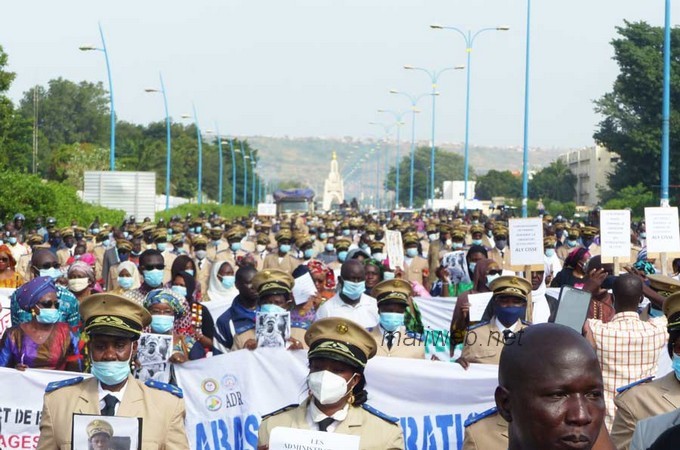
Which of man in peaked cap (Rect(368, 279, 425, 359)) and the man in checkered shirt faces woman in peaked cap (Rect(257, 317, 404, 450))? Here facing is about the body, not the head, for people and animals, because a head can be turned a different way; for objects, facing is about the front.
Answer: man in peaked cap (Rect(368, 279, 425, 359))

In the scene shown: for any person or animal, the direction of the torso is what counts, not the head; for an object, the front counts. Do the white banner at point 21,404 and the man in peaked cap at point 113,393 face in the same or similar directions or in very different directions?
same or similar directions

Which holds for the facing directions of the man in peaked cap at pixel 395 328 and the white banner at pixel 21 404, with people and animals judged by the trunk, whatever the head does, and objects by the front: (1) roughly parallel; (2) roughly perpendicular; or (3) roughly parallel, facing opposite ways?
roughly parallel

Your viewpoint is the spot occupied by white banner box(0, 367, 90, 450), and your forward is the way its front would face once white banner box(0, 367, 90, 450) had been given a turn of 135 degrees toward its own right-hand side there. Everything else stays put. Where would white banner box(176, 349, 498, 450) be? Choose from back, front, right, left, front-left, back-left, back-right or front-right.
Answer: back-right

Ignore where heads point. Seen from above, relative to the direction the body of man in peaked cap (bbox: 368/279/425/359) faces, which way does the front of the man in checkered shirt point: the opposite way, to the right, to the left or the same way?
the opposite way

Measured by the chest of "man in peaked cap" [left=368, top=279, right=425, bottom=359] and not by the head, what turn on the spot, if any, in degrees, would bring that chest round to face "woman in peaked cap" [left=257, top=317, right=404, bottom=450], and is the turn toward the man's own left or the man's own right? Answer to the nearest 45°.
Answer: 0° — they already face them

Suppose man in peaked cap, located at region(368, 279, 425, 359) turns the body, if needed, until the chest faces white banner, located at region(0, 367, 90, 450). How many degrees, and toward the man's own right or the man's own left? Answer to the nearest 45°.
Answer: approximately 90° to the man's own right

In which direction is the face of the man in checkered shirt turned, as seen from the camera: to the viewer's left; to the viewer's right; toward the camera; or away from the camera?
away from the camera

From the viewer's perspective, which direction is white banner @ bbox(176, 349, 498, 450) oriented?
toward the camera

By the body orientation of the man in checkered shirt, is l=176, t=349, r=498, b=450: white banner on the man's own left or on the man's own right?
on the man's own left

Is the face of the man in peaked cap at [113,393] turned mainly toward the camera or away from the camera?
toward the camera

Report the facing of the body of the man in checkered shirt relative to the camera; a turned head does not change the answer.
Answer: away from the camera

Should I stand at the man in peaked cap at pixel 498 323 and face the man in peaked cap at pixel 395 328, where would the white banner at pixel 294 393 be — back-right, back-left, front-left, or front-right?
front-left

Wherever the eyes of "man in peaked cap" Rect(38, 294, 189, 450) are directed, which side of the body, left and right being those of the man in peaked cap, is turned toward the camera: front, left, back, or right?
front
